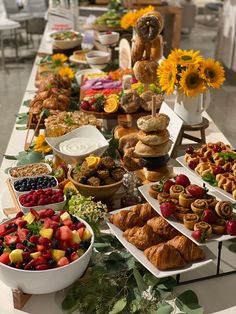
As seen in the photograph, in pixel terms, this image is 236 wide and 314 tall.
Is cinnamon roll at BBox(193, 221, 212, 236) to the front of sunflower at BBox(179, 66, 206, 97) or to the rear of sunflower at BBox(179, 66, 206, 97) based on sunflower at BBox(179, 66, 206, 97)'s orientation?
to the front

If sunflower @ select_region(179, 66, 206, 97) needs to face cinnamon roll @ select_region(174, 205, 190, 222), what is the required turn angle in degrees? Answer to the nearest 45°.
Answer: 0° — it already faces it

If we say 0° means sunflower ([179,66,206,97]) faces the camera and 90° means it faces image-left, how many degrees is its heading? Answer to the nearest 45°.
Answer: approximately 0°

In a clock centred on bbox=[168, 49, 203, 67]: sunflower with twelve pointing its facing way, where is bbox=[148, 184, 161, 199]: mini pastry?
The mini pastry is roughly at 12 o'clock from the sunflower.

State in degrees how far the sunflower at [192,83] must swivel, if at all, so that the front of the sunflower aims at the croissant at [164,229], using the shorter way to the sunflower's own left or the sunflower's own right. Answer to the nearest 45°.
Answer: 0° — it already faces it

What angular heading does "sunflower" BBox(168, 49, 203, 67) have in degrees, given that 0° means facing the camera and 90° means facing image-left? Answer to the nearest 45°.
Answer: approximately 0°

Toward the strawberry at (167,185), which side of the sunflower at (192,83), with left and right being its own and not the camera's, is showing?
front

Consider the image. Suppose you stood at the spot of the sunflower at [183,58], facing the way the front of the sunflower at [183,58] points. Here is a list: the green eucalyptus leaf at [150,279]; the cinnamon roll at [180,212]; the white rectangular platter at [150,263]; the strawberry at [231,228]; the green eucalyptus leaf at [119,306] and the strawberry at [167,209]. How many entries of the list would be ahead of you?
6

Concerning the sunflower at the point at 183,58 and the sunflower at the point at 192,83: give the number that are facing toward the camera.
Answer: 2

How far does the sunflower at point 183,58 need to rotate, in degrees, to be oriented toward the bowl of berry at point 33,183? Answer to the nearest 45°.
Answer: approximately 45° to its right

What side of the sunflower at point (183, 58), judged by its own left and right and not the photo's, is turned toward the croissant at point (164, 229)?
front
